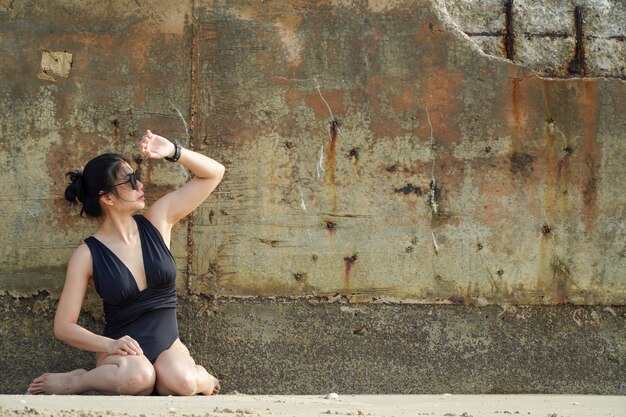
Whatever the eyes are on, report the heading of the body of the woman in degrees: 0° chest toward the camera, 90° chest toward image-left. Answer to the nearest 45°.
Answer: approximately 315°

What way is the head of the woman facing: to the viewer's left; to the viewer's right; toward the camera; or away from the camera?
to the viewer's right
